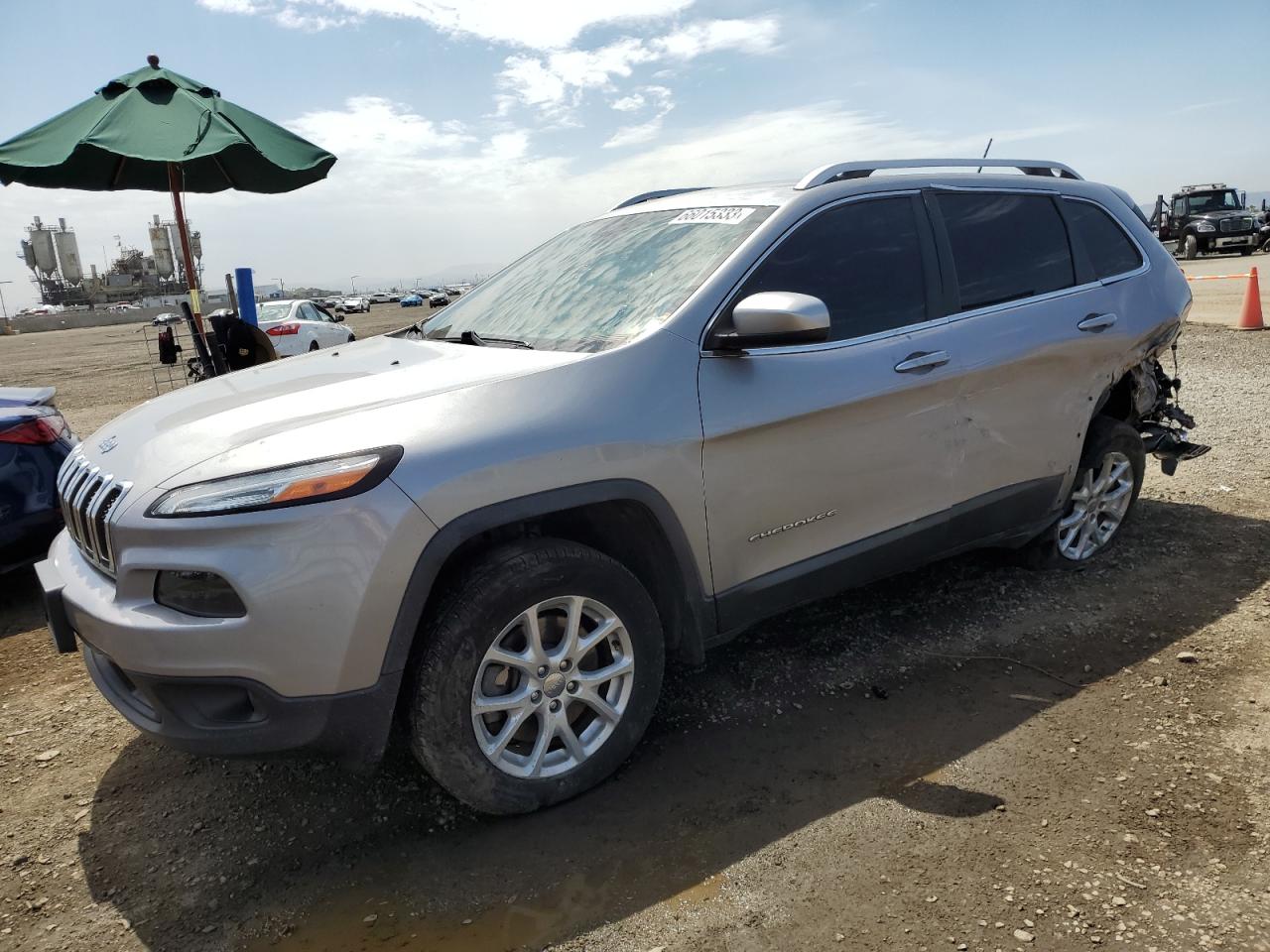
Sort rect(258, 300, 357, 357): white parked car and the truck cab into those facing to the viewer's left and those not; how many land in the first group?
0

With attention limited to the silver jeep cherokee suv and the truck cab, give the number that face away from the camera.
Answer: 0

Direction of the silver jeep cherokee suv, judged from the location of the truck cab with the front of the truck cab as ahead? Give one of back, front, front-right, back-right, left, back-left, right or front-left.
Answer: front-right

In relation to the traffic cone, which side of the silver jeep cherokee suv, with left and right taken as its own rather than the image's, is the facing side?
back

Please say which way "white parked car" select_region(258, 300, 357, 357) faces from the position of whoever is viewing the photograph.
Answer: facing away from the viewer and to the right of the viewer

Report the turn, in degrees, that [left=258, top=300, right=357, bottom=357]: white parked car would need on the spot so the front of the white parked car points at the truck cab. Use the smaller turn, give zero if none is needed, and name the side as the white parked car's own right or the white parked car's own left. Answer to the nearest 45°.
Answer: approximately 45° to the white parked car's own right

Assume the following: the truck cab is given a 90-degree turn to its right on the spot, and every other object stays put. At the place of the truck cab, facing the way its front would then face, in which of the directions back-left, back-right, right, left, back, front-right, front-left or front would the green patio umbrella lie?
front-left

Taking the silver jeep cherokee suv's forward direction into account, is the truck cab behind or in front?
behind

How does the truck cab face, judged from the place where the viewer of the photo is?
facing the viewer and to the right of the viewer

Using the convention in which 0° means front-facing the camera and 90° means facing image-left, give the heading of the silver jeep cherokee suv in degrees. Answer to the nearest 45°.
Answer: approximately 45°

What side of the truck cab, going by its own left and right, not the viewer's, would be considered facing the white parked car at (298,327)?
right
